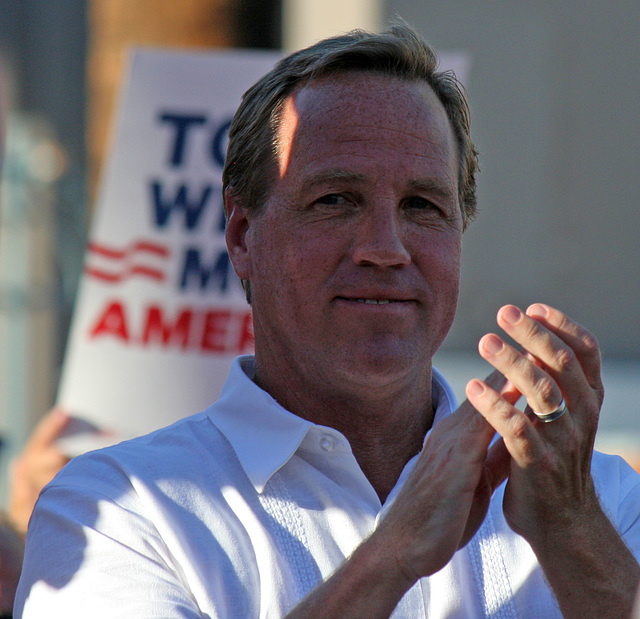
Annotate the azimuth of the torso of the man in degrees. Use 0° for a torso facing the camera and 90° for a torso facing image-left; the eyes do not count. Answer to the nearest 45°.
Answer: approximately 315°
